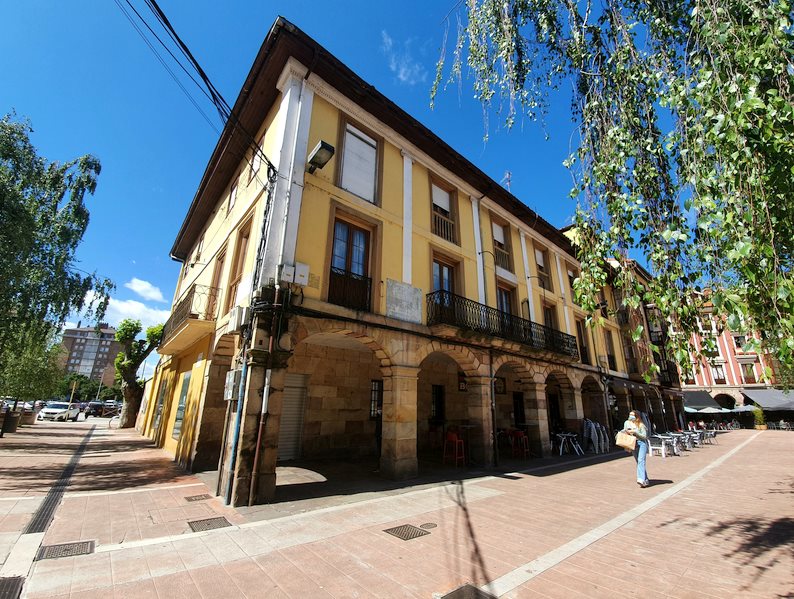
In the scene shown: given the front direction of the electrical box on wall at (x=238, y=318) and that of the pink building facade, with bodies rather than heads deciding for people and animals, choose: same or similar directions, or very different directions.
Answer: same or similar directions

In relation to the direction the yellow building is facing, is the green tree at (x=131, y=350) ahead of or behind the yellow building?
behind

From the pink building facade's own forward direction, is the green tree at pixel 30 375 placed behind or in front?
in front

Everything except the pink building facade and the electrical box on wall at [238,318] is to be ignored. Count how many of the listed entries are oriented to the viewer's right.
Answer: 0

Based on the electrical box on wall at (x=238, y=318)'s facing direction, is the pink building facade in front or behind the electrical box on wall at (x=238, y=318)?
behind

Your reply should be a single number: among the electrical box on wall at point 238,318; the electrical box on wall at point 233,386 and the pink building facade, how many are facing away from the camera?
0

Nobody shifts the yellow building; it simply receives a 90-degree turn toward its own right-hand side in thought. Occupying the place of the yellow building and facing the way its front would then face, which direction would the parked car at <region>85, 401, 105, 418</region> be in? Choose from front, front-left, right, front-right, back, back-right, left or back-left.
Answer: right

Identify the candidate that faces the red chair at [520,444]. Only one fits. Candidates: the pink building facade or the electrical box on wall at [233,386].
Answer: the pink building facade

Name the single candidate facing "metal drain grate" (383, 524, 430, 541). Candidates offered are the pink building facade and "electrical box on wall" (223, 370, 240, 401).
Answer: the pink building facade

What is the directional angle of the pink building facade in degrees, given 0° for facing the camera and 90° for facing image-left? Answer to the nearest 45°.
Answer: approximately 0°

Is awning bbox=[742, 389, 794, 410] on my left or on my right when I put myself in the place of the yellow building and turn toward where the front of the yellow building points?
on my left

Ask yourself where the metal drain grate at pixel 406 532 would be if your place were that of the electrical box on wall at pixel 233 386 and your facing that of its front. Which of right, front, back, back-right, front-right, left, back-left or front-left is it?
left

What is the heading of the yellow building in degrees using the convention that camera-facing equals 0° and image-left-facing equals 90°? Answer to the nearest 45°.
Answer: approximately 315°

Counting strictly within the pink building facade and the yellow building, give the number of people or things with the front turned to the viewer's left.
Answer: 0

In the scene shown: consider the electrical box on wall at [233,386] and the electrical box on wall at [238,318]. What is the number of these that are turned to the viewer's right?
0

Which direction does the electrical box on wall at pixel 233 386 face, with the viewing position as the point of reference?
facing the viewer and to the left of the viewer

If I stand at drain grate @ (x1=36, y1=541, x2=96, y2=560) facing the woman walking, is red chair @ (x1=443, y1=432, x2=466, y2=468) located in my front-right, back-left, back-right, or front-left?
front-left

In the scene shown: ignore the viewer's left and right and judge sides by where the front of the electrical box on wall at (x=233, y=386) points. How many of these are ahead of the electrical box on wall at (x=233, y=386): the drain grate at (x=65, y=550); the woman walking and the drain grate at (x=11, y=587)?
2

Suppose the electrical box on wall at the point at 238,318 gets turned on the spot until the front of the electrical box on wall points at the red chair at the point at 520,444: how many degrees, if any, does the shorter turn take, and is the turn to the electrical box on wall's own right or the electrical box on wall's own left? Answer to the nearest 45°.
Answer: approximately 135° to the electrical box on wall's own left
